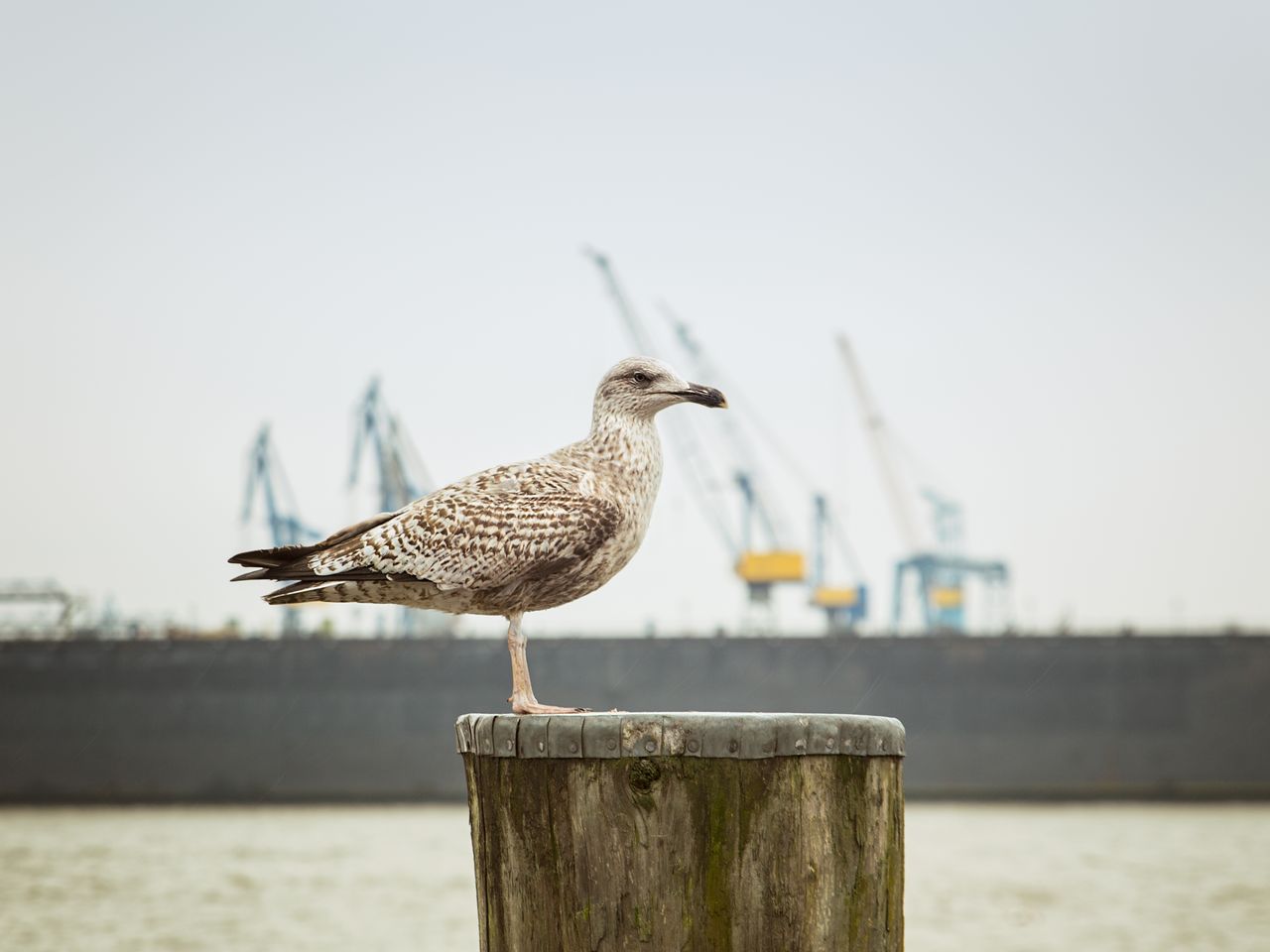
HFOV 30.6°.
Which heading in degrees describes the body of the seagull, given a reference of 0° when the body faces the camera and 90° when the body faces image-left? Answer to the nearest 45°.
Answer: approximately 270°
